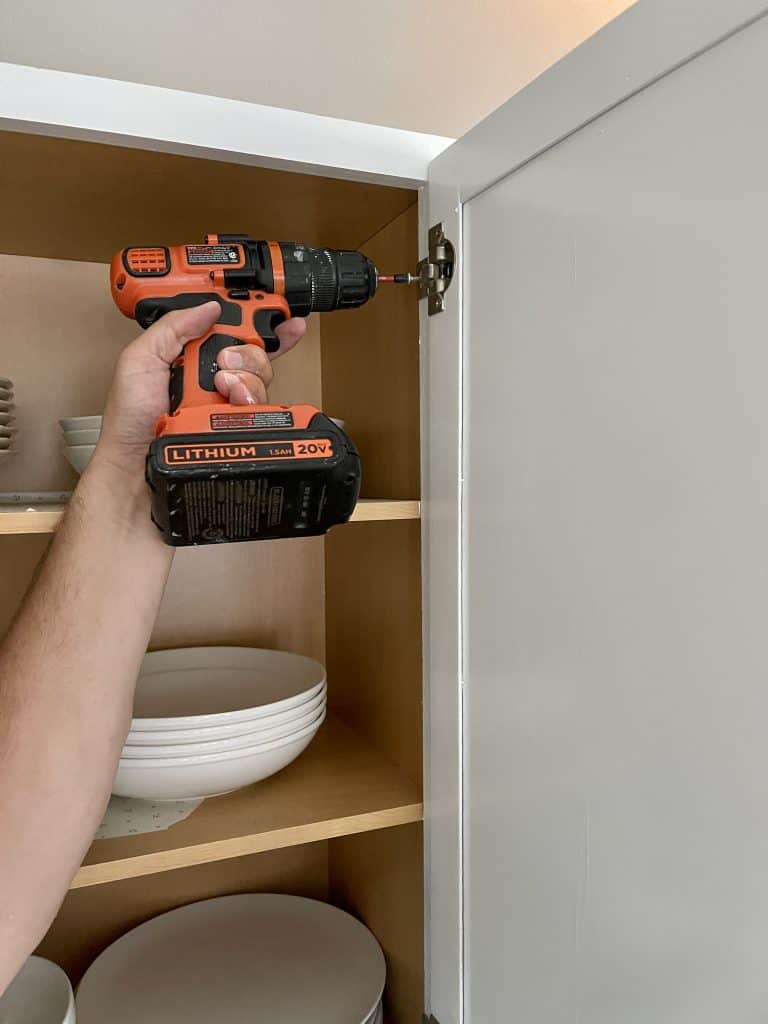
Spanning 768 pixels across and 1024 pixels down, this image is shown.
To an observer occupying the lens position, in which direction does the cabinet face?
facing the viewer and to the right of the viewer
